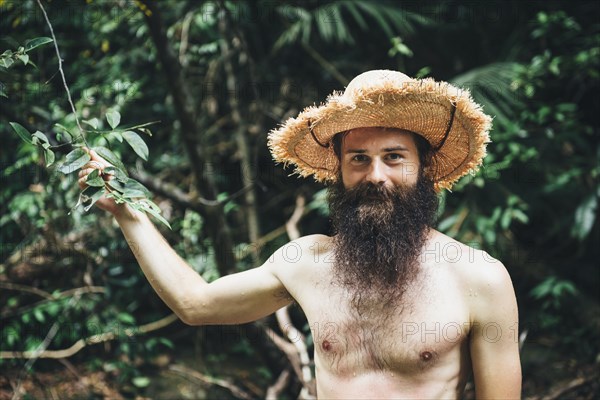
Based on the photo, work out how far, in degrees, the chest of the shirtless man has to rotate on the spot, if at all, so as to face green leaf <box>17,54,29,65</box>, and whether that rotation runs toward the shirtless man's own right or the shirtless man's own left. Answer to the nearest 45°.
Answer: approximately 90° to the shirtless man's own right

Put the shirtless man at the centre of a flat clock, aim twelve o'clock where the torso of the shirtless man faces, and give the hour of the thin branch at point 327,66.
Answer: The thin branch is roughly at 6 o'clock from the shirtless man.

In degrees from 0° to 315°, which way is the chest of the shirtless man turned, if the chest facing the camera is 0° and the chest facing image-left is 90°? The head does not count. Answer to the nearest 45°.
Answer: approximately 0°

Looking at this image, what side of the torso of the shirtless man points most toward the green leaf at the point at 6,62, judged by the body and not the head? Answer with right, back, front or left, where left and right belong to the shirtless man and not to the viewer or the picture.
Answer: right

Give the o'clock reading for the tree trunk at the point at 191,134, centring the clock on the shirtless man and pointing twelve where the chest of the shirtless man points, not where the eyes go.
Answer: The tree trunk is roughly at 5 o'clock from the shirtless man.

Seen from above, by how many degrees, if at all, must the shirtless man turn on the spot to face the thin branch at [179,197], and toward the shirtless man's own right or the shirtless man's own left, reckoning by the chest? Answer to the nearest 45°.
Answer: approximately 135° to the shirtless man's own right

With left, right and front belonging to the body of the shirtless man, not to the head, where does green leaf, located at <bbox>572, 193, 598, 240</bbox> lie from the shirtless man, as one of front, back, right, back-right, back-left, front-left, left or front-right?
back-left
